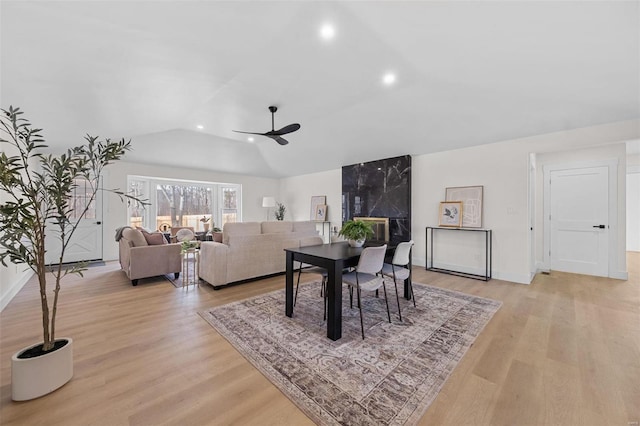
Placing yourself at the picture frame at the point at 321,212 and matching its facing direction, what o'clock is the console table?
The console table is roughly at 9 o'clock from the picture frame.

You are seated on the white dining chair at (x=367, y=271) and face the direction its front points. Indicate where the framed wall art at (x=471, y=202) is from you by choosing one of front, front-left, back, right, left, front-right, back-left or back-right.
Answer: right

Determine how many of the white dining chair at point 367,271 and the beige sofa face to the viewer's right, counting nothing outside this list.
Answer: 0

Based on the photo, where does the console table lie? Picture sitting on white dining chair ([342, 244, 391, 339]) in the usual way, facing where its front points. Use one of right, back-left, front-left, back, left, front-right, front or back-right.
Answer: right

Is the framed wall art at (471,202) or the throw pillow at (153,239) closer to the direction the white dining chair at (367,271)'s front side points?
the throw pillow

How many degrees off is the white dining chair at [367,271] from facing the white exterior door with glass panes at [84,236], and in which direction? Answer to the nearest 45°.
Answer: approximately 45° to its left

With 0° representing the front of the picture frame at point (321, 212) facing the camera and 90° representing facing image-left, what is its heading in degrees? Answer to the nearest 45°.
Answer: approximately 45°

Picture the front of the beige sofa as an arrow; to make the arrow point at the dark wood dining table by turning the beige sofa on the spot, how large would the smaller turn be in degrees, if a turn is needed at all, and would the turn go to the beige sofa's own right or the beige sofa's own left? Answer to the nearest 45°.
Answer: approximately 180°

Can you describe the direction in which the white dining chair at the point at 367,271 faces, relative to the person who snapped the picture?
facing away from the viewer and to the left of the viewer

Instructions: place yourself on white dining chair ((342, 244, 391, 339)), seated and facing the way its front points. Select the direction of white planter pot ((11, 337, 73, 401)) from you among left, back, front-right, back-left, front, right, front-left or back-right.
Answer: left

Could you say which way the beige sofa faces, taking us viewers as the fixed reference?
facing away from the viewer and to the left of the viewer
